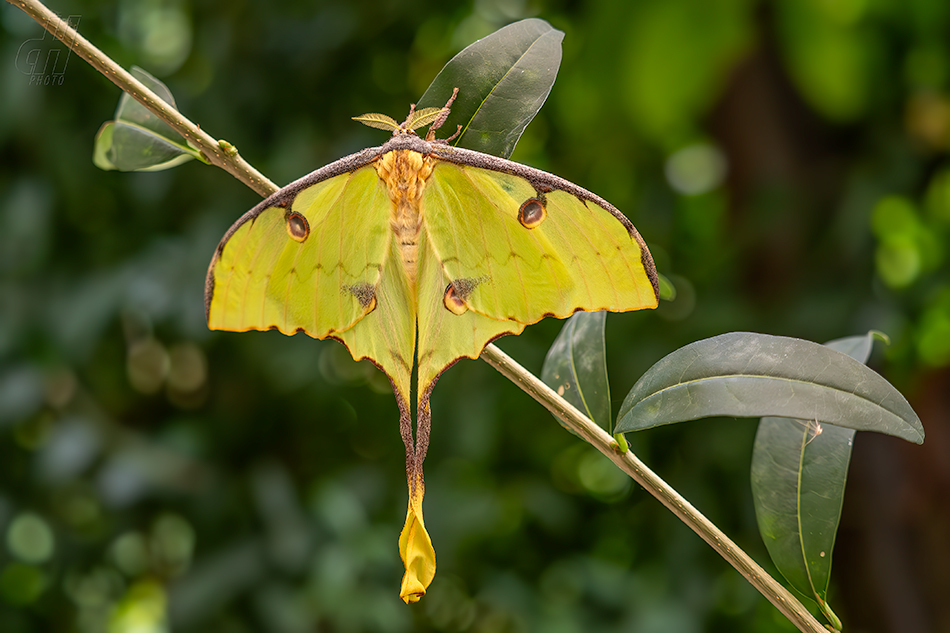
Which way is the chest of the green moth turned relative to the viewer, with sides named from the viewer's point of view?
facing away from the viewer
